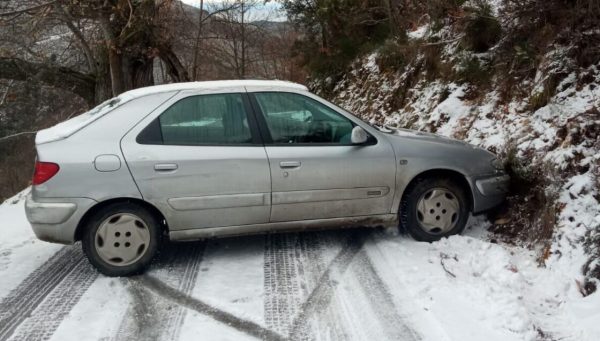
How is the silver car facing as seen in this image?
to the viewer's right

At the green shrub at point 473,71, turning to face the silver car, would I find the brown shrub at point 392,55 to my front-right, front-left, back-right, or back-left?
back-right

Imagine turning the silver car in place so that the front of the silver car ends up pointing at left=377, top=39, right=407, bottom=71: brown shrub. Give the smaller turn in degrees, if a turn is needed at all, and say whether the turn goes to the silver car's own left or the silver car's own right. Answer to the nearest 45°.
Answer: approximately 45° to the silver car's own left

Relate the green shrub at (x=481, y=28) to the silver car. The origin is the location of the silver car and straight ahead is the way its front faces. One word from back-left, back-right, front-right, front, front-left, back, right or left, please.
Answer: front-left

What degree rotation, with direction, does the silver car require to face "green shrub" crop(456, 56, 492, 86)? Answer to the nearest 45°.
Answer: approximately 45° to its left
